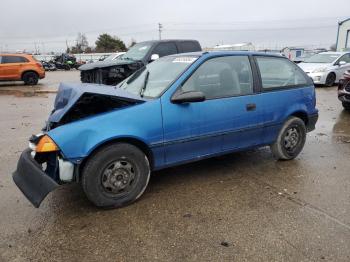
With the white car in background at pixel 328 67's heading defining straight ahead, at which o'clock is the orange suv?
The orange suv is roughly at 1 o'clock from the white car in background.

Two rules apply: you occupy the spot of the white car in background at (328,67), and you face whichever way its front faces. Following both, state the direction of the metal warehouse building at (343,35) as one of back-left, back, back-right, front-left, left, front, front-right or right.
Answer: back-right

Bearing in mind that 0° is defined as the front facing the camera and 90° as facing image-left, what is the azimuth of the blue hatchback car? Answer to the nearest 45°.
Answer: approximately 45°

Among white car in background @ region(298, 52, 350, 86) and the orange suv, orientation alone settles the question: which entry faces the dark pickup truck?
the white car in background

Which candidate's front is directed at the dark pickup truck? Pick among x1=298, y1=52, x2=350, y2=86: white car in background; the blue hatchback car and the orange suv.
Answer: the white car in background

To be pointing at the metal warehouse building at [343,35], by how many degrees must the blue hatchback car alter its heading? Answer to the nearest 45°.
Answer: approximately 180°

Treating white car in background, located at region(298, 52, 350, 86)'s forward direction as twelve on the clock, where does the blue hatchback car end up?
The blue hatchback car is roughly at 11 o'clock from the white car in background.

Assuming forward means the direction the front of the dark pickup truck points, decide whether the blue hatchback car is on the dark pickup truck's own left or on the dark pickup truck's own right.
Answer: on the dark pickup truck's own left

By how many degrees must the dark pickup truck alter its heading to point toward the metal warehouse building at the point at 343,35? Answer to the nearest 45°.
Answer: approximately 180°

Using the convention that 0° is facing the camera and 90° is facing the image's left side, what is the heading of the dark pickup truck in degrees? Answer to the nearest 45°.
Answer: approximately 45°

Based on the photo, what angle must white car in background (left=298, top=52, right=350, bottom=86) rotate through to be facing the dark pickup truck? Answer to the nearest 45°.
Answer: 0° — it already faces it

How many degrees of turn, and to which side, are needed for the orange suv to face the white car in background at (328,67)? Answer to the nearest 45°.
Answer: approximately 135° to its left

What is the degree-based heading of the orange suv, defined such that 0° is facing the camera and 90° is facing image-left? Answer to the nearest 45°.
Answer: approximately 90°
